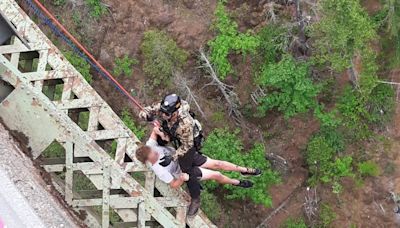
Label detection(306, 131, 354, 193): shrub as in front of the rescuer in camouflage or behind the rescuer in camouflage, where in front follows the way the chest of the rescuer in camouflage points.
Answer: behind

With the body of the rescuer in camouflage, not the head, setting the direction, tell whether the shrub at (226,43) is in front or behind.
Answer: behind

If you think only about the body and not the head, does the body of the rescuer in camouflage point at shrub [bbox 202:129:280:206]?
no

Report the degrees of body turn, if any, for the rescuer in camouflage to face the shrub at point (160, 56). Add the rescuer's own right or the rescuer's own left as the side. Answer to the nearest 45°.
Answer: approximately 135° to the rescuer's own right

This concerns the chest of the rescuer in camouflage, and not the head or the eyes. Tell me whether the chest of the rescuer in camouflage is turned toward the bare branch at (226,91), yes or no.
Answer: no

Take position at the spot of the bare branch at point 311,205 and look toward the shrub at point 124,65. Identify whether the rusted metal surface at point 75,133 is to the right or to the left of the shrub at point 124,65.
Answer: left

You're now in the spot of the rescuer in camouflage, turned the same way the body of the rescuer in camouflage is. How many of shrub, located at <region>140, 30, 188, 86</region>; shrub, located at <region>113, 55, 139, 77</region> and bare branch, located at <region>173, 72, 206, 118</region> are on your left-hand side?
0

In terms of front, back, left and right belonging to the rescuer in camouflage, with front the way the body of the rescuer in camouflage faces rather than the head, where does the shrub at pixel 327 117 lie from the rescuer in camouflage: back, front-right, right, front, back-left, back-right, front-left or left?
back

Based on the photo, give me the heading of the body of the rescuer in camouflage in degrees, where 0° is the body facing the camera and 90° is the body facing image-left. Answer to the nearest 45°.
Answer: approximately 45°

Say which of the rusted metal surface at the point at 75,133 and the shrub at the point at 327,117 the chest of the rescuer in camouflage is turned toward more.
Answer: the rusted metal surface

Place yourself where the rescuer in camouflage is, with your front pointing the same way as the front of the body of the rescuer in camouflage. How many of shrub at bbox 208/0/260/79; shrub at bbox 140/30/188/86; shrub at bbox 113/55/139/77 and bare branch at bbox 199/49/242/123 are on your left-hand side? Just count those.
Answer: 0

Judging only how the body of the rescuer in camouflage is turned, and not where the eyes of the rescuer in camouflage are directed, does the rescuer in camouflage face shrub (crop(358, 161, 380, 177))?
no

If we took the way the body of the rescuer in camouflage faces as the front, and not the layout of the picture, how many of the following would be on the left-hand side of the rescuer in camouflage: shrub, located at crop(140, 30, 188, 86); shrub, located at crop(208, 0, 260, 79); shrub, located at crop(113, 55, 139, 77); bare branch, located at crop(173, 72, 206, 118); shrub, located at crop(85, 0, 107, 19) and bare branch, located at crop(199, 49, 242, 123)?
0

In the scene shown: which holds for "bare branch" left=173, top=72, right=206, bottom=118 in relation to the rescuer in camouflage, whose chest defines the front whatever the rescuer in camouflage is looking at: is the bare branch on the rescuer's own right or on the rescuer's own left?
on the rescuer's own right

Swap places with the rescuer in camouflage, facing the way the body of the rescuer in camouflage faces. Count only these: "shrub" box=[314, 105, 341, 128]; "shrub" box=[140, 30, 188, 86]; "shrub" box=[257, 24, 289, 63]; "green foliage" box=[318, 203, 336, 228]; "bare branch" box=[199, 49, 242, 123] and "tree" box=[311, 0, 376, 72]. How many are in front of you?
0
